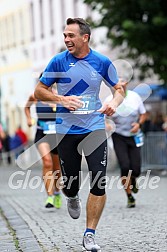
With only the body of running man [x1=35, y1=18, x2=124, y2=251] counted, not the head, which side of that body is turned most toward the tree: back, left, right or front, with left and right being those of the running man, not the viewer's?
back

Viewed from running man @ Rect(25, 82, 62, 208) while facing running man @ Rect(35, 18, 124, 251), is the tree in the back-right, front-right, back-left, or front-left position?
back-left

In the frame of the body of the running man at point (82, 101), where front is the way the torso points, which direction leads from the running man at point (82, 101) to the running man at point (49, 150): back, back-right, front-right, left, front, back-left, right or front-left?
back

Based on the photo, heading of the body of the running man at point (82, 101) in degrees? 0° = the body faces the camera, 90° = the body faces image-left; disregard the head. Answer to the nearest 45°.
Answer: approximately 0°
